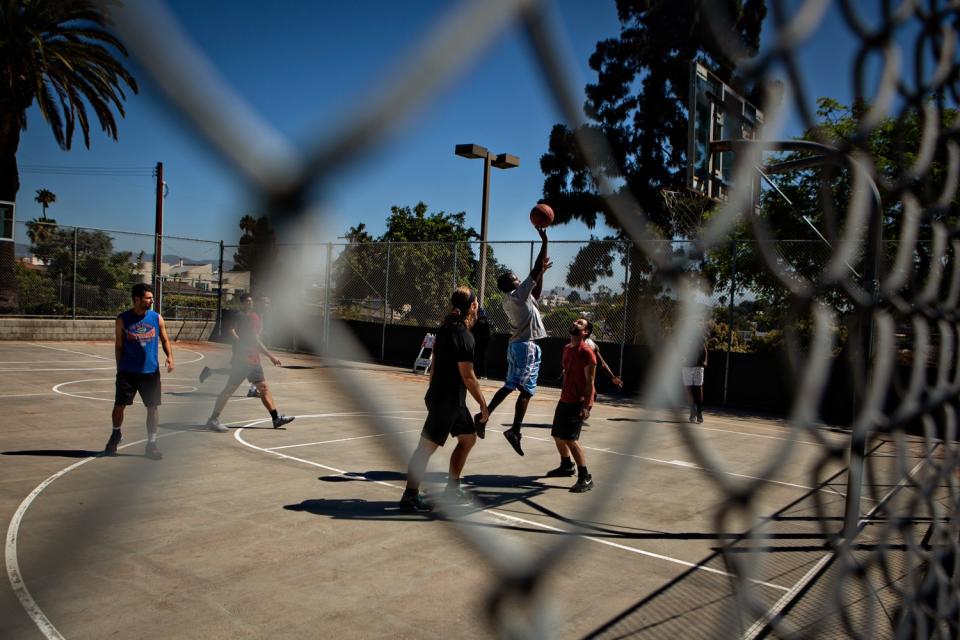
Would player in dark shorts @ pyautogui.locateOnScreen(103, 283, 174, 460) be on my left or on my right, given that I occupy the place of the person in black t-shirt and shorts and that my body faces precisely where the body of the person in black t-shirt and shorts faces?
on my left

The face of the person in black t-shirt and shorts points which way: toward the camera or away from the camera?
away from the camera

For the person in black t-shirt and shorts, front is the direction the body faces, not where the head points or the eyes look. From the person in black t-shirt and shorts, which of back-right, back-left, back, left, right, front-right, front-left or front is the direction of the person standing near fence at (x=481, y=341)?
front-left

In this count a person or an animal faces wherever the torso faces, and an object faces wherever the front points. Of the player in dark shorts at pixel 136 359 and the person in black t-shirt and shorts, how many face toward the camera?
1

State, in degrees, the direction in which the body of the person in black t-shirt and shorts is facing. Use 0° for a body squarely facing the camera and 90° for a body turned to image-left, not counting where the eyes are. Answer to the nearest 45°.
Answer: approximately 225°

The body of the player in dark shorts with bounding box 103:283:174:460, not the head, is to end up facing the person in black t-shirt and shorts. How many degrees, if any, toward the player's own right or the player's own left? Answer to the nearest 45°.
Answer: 0° — they already face them

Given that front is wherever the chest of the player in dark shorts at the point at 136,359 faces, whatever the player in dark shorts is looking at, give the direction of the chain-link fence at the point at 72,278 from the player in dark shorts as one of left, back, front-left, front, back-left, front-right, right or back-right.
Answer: back

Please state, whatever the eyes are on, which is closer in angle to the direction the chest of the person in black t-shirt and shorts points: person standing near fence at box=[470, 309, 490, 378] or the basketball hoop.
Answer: the basketball hoop
